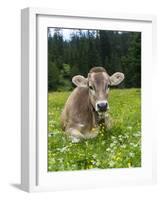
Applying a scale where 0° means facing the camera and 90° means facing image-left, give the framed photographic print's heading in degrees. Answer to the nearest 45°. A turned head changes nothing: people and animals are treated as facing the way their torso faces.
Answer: approximately 315°
